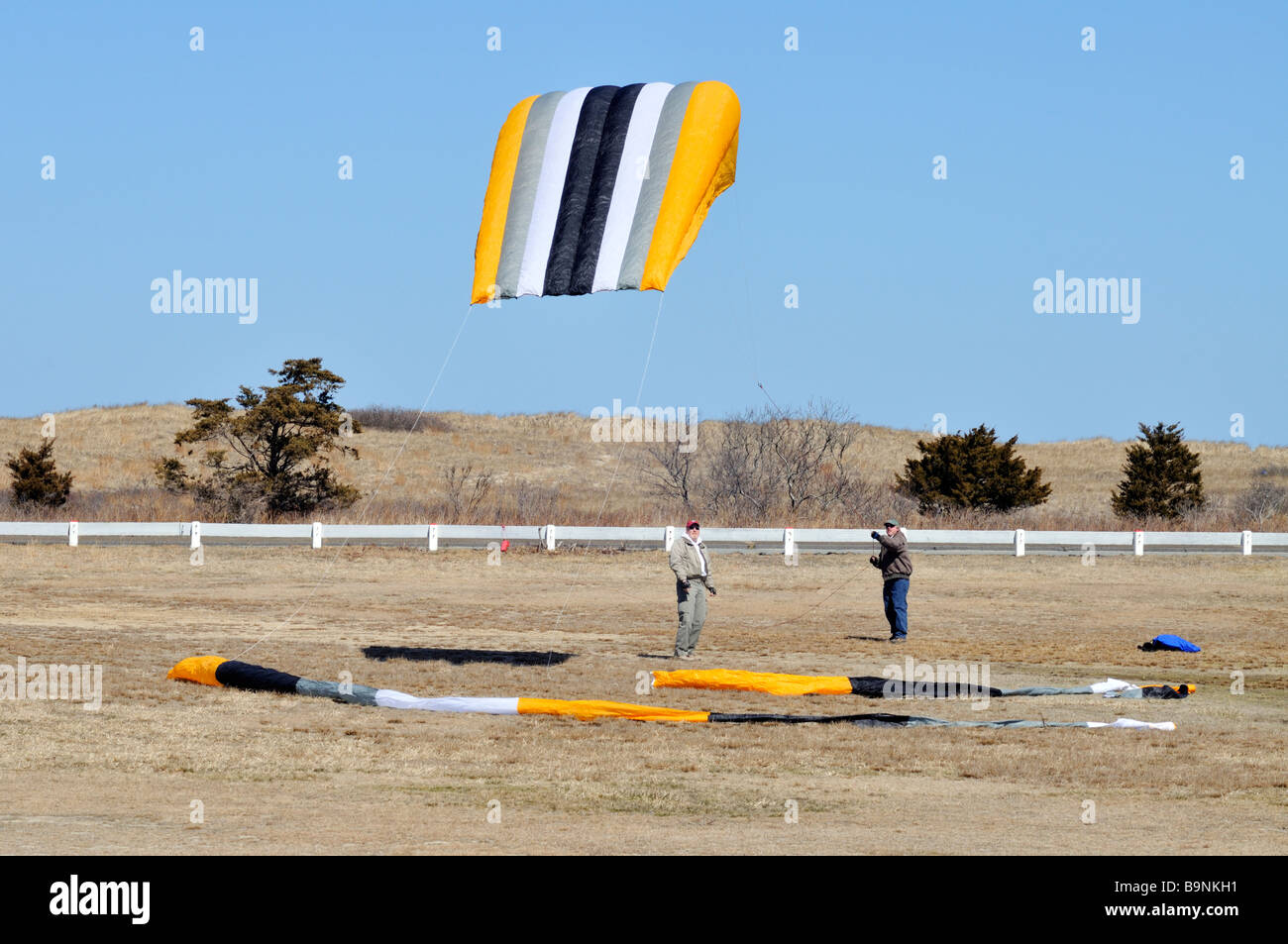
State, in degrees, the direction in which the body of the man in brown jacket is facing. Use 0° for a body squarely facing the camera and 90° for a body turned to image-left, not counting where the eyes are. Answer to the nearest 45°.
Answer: approximately 45°

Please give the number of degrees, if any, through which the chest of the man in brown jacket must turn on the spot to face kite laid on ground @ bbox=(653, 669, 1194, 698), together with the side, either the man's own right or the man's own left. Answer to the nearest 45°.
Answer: approximately 45° to the man's own left

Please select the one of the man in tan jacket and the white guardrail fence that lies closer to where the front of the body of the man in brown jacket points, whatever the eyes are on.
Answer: the man in tan jacket

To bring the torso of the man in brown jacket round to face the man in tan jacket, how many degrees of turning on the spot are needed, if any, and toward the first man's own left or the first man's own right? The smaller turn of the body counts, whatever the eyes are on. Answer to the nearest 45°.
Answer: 0° — they already face them

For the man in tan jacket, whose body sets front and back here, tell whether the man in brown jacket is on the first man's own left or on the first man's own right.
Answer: on the first man's own left

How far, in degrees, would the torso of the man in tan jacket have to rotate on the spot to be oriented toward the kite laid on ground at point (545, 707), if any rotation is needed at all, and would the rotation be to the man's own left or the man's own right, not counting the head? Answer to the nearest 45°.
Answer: approximately 45° to the man's own right

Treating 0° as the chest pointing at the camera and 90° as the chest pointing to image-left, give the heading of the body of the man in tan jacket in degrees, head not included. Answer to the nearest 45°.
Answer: approximately 315°

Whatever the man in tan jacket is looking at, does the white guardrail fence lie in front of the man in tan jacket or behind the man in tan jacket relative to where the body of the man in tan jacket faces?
behind
